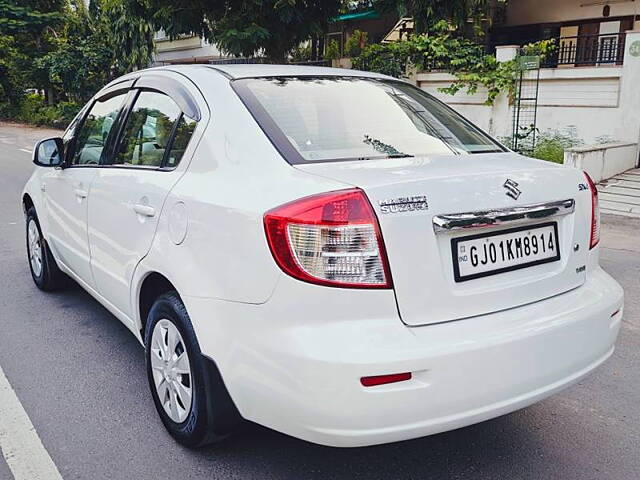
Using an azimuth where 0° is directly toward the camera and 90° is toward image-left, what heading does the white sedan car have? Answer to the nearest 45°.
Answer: approximately 135°

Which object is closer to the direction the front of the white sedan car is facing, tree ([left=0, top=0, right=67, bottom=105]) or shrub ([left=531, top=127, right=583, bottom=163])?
the tree

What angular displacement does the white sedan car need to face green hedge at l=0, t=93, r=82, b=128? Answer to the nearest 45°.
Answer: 0° — it already faces it

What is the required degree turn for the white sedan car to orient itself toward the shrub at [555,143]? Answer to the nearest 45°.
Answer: approximately 90° to its right

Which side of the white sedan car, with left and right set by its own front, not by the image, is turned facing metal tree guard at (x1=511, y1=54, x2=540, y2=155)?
right

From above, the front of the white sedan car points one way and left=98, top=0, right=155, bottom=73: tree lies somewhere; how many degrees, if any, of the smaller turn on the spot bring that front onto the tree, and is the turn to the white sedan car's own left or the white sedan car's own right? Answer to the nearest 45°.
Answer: approximately 45° to the white sedan car's own right

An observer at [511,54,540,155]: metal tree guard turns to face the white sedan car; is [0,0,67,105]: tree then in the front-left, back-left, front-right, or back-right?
back-right
